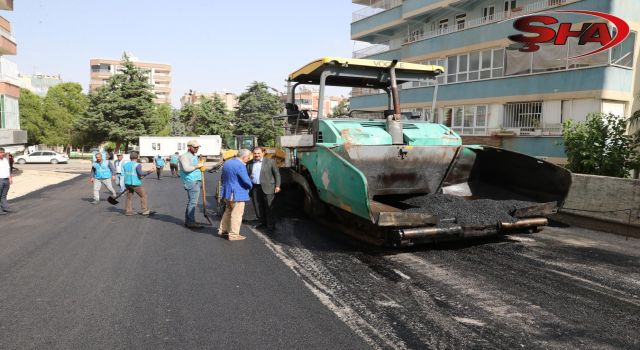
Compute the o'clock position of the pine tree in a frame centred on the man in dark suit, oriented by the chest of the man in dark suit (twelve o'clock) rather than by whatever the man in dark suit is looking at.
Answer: The pine tree is roughly at 4 o'clock from the man in dark suit.

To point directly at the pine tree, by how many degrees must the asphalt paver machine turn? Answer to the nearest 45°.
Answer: approximately 180°

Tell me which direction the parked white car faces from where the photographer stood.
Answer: facing to the left of the viewer

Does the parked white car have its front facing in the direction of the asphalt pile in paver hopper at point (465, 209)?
no

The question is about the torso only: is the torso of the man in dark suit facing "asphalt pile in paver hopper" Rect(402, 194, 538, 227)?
no

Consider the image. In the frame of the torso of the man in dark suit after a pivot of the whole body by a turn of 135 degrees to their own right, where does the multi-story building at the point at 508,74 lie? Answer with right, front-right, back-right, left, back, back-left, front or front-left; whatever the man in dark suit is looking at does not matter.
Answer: front-right

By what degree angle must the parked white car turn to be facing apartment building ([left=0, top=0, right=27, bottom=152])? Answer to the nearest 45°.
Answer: approximately 90° to its left

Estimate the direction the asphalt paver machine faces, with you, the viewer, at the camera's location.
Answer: facing the viewer and to the right of the viewer

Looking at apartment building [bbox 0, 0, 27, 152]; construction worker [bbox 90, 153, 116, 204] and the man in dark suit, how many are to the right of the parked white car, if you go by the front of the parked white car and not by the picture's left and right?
0

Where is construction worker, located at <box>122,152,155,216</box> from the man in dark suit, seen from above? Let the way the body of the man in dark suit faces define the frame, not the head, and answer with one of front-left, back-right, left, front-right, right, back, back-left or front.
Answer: right

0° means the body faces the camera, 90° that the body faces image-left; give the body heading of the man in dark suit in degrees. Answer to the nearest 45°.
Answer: approximately 45°

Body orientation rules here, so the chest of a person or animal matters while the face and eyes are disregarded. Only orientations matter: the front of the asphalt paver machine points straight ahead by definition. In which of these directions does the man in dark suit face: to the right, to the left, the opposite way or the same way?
to the right

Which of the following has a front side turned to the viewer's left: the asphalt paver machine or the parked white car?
the parked white car

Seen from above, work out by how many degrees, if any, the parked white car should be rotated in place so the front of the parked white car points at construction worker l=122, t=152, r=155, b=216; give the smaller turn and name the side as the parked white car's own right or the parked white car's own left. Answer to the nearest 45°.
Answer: approximately 90° to the parked white car's own left

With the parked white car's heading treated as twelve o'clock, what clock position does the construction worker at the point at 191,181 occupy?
The construction worker is roughly at 9 o'clock from the parked white car.

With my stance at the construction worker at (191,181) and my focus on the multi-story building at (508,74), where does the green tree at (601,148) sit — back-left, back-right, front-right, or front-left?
front-right

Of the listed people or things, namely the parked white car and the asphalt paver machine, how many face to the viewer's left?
1
